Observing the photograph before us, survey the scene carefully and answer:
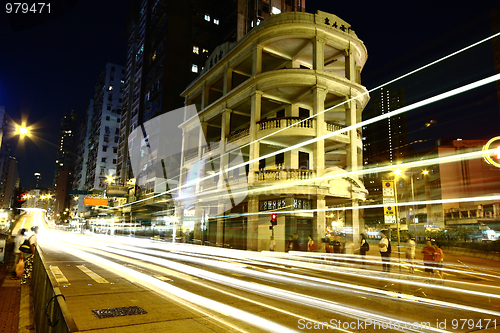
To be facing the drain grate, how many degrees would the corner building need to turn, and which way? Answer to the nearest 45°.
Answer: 0° — it already faces it

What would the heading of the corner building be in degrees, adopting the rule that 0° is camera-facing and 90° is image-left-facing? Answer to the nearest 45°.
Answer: approximately 0°
